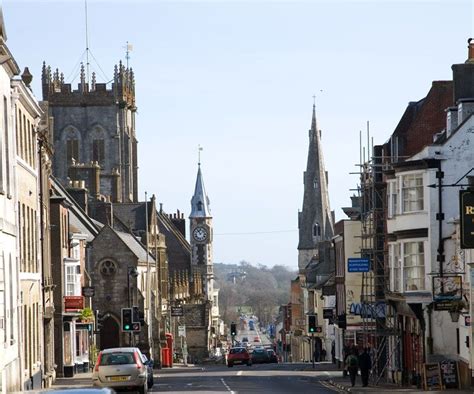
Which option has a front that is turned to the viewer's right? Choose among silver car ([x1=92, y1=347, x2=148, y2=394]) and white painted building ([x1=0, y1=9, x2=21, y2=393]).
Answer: the white painted building

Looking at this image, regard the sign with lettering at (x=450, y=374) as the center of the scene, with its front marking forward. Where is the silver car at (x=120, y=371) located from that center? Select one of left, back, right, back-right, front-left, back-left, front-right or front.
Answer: front-right

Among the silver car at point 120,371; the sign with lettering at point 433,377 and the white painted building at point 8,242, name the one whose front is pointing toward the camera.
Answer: the sign with lettering

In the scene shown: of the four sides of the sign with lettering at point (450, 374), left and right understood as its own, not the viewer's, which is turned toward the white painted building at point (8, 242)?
right

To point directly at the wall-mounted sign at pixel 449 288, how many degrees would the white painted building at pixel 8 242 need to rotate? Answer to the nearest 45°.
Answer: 0° — it already faces it

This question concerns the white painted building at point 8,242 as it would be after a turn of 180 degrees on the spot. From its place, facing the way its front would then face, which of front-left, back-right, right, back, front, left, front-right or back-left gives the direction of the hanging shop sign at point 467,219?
back-left

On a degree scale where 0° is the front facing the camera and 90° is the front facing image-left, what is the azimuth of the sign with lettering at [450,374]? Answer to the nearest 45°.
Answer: approximately 0°

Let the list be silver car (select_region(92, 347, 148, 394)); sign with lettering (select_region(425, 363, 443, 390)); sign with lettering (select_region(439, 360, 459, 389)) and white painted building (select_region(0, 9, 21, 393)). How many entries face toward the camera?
2

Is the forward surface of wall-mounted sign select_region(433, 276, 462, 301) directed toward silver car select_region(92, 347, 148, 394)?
no

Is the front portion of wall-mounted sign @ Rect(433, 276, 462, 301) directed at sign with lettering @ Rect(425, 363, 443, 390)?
no

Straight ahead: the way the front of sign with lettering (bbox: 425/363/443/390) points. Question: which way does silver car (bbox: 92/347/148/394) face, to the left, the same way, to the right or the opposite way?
the opposite way

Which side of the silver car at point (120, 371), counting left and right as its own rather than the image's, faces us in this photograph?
back

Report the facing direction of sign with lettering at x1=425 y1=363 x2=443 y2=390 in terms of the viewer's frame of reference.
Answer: facing the viewer
